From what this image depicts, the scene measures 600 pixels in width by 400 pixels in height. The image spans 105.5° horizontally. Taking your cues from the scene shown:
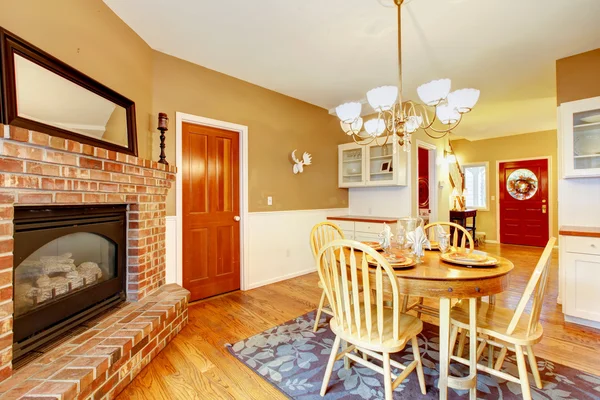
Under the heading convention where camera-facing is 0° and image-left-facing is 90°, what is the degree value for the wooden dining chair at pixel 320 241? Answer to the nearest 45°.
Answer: approximately 315°

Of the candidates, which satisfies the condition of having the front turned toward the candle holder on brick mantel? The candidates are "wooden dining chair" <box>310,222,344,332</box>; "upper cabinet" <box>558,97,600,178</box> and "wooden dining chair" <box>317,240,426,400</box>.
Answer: the upper cabinet

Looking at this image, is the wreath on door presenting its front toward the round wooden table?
yes

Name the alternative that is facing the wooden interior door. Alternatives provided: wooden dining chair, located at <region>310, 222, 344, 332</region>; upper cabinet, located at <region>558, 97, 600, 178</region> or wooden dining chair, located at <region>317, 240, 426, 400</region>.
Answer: the upper cabinet

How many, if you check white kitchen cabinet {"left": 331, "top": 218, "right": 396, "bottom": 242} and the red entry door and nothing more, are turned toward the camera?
2

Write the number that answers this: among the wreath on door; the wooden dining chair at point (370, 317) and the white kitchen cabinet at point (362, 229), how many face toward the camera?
2

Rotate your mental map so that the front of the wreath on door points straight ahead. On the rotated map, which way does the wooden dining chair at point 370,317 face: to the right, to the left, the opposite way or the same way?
the opposite way

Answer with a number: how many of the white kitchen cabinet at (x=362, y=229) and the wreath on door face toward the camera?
2

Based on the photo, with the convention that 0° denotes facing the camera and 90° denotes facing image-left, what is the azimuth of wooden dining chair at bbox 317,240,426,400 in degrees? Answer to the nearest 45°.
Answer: approximately 225°
